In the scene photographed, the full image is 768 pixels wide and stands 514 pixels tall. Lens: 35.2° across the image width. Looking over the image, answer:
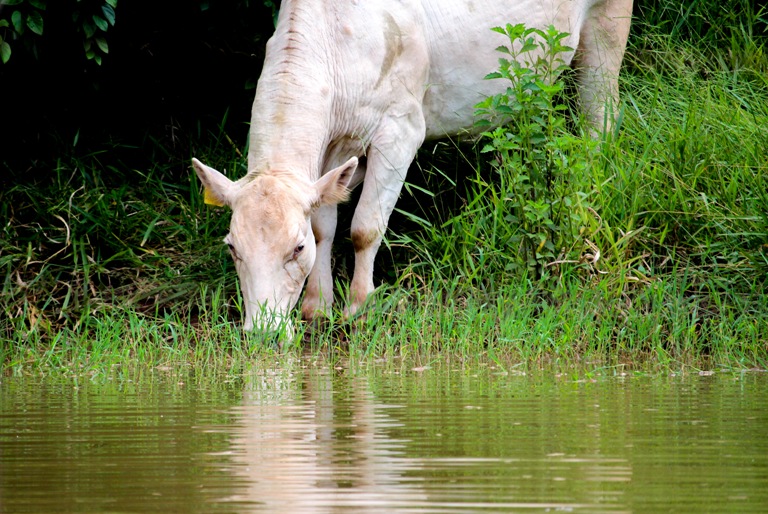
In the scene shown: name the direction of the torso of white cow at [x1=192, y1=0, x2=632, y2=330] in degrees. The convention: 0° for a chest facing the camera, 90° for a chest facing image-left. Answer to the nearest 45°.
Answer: approximately 45°

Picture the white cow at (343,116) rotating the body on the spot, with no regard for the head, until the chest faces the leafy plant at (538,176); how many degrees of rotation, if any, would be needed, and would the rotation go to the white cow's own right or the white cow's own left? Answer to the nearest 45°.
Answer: approximately 135° to the white cow's own left

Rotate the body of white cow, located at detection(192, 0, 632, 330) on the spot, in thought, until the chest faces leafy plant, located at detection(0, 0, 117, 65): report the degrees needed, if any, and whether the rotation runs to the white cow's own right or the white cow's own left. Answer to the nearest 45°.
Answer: approximately 45° to the white cow's own right
